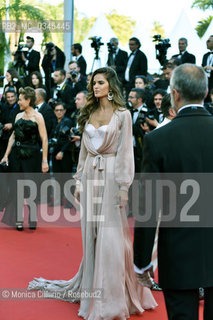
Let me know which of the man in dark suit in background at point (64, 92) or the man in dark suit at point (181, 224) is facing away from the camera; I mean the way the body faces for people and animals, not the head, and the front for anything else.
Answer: the man in dark suit at point (181, 224)

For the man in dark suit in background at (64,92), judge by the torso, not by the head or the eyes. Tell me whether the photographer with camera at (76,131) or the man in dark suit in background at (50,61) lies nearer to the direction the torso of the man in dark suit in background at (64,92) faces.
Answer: the photographer with camera

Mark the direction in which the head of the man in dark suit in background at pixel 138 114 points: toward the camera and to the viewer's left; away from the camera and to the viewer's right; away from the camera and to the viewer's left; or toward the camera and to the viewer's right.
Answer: toward the camera and to the viewer's left

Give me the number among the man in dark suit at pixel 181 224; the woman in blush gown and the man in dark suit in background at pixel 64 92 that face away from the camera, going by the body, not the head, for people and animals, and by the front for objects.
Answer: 1

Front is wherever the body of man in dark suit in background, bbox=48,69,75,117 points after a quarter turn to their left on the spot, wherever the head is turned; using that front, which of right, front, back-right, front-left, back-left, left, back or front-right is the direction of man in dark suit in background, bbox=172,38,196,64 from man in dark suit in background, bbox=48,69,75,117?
front-left

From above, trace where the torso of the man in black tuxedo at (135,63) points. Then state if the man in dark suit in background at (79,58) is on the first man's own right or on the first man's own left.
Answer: on the first man's own right

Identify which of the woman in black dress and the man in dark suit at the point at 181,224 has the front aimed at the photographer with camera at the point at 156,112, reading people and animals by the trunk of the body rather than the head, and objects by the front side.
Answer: the man in dark suit

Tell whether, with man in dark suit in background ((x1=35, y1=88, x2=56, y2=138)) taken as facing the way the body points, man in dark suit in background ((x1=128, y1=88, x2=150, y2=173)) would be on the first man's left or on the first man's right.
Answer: on the first man's left

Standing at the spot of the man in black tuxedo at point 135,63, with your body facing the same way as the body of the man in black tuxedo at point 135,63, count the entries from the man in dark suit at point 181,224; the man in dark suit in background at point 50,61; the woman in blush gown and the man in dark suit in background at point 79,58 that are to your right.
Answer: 2

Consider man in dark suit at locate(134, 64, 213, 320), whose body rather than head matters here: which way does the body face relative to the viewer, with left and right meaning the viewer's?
facing away from the viewer

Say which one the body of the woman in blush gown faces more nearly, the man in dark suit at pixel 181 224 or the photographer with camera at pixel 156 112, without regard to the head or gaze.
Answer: the man in dark suit

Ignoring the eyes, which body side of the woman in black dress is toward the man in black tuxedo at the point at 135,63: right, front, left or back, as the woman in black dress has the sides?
back

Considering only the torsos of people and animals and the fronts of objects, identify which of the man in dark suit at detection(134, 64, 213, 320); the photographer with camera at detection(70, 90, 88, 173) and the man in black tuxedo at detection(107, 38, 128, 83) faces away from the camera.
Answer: the man in dark suit

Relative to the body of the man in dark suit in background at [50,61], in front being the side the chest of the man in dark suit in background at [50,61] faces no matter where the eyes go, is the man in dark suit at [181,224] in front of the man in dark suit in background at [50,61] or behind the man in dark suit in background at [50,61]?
in front

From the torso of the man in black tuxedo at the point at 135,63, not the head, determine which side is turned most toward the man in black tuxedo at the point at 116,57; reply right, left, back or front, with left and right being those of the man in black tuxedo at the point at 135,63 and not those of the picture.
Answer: right

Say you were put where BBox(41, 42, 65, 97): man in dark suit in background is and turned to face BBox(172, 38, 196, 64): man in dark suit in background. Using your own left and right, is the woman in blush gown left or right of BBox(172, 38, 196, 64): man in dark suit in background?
right

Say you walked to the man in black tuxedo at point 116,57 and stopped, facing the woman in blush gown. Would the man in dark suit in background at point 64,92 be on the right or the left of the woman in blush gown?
right
